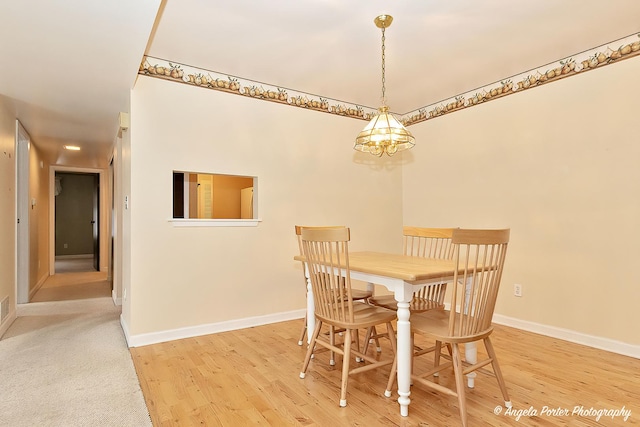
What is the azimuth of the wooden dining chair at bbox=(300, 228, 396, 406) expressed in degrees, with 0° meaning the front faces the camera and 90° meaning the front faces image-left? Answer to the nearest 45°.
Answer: approximately 225°

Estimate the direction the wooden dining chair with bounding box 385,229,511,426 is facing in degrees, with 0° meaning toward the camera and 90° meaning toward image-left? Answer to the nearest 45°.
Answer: approximately 135°

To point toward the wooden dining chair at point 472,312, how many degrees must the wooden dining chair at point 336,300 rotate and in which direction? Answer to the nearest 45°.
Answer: approximately 45° to its right

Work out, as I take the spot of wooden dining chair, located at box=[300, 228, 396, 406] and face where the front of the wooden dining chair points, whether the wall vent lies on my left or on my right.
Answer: on my left
